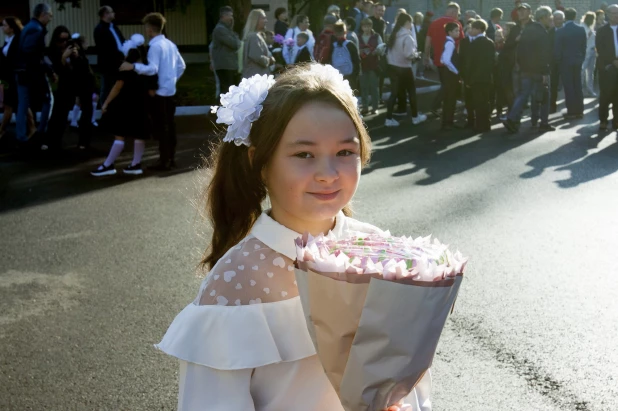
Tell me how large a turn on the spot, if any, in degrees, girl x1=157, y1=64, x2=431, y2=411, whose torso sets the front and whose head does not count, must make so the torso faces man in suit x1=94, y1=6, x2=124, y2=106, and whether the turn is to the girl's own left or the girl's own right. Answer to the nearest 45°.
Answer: approximately 135° to the girl's own left

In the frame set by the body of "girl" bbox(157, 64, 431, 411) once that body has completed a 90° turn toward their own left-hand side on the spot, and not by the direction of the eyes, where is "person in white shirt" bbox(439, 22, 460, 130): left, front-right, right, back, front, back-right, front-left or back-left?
front-left

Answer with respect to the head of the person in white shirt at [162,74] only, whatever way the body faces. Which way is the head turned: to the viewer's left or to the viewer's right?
to the viewer's left

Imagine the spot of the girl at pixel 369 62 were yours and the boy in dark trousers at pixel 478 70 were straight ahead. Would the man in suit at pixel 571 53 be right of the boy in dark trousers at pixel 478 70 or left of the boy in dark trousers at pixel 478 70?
left

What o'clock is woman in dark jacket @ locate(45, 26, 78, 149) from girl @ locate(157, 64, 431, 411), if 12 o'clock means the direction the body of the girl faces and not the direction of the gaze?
The woman in dark jacket is roughly at 7 o'clock from the girl.
